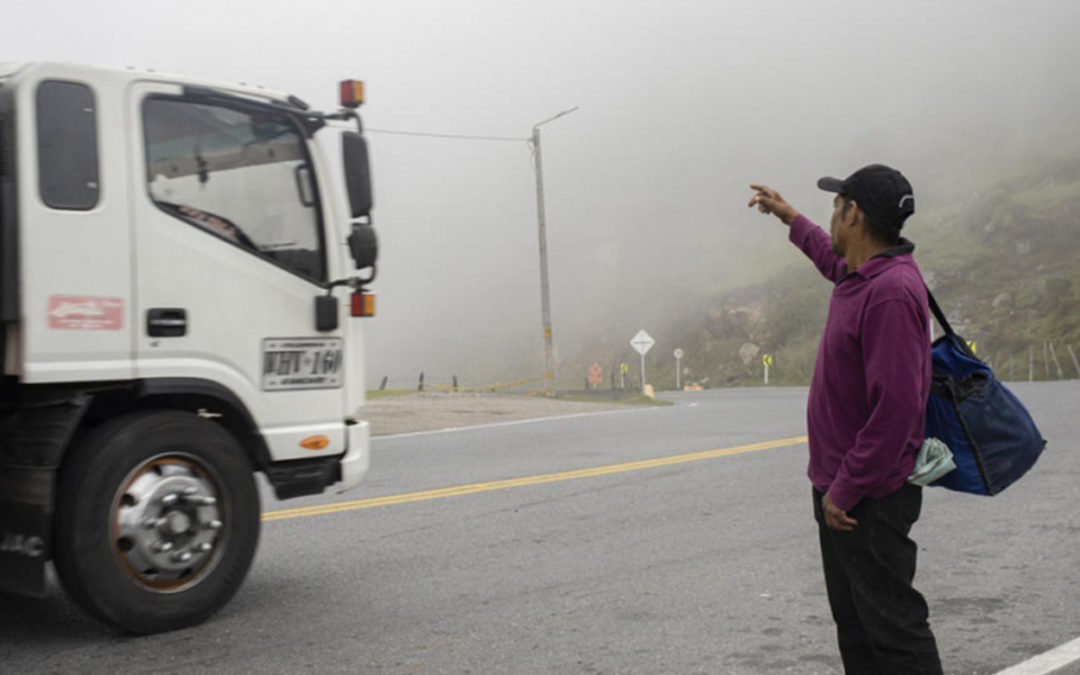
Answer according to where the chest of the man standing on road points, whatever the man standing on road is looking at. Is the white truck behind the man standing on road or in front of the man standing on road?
in front

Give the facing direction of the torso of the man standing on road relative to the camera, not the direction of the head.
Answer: to the viewer's left

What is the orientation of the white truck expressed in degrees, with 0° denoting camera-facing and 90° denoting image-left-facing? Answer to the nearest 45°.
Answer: approximately 270°

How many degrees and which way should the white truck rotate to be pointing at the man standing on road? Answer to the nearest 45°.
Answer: approximately 45° to its right

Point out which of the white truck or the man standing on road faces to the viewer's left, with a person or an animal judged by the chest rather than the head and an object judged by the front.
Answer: the man standing on road

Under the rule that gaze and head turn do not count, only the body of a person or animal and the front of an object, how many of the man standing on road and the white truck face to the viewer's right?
1
